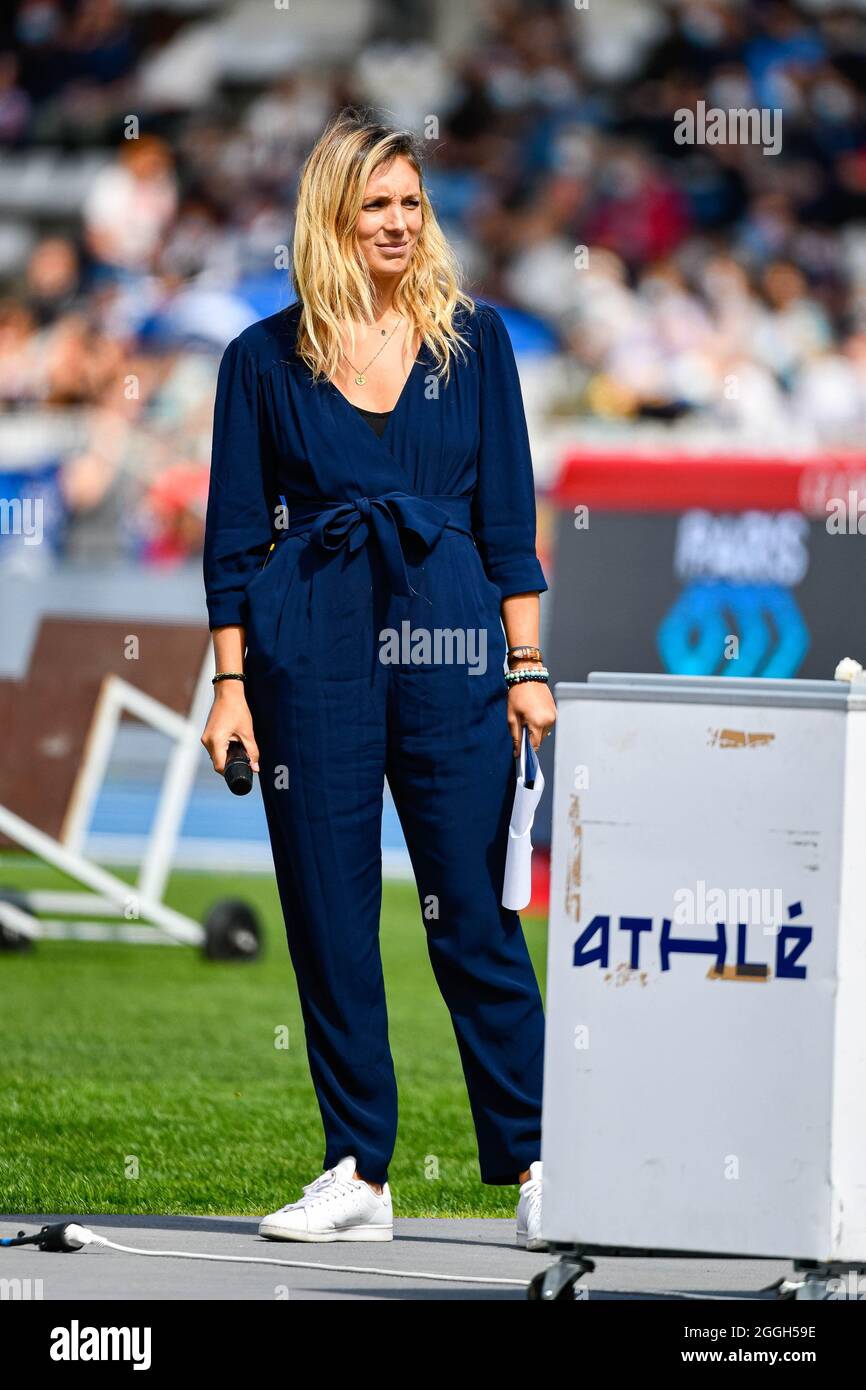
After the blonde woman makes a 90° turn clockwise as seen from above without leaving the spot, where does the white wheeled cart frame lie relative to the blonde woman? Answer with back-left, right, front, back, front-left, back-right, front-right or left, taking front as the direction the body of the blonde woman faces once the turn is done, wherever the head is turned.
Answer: right

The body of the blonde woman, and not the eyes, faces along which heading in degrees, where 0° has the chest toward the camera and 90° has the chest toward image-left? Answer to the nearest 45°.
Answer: approximately 0°
